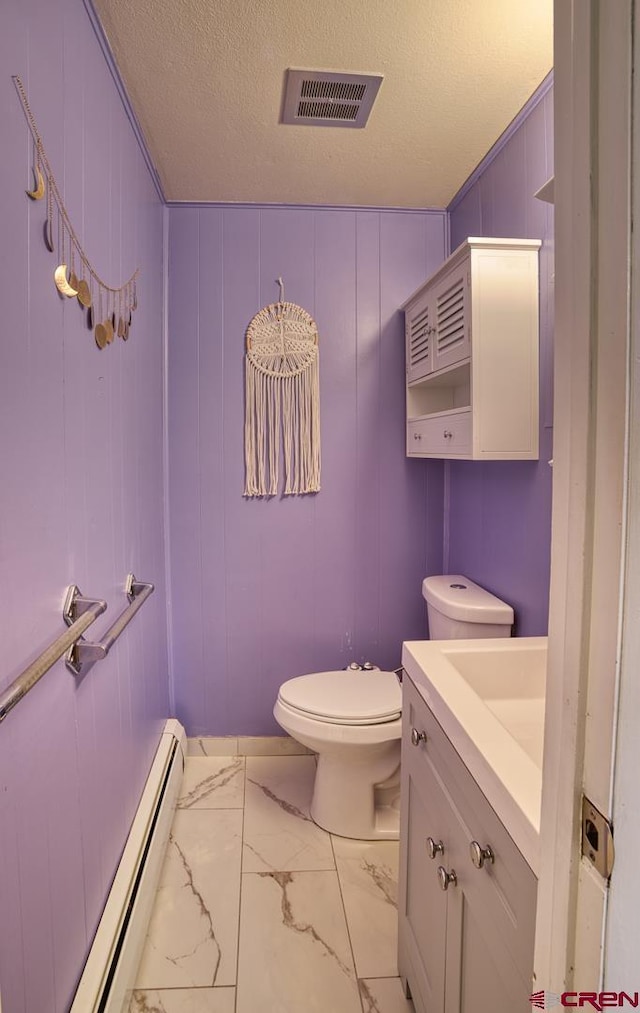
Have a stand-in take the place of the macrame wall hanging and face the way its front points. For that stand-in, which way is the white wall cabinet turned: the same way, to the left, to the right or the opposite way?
to the right

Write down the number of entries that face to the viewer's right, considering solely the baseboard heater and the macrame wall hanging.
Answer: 1

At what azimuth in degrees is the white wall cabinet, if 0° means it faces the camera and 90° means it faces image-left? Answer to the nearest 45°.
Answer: approximately 90°

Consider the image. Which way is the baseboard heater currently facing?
to the viewer's right

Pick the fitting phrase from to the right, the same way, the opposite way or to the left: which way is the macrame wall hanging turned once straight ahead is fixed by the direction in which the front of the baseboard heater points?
to the right

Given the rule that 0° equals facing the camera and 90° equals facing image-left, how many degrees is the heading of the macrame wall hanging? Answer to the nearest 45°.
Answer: approximately 0°

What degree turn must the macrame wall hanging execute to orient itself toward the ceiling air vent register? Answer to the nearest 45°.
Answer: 0° — it already faces it
